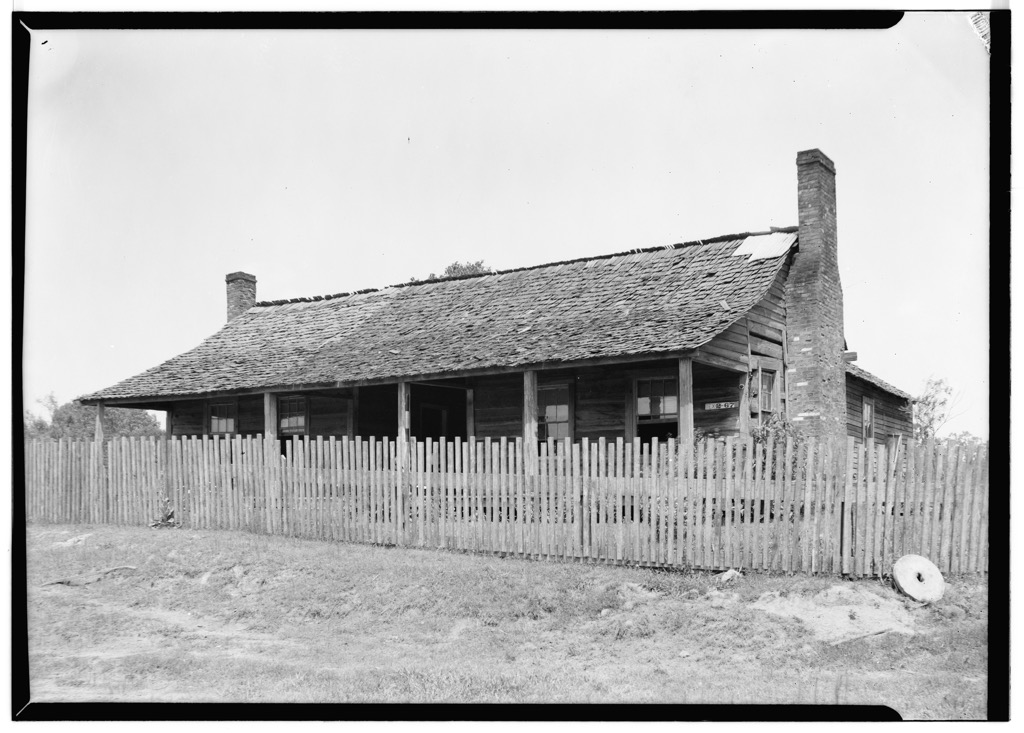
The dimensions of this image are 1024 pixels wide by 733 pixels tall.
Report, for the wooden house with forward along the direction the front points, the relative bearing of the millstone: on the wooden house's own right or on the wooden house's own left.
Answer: on the wooden house's own left

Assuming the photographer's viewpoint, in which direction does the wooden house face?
facing the viewer and to the left of the viewer
